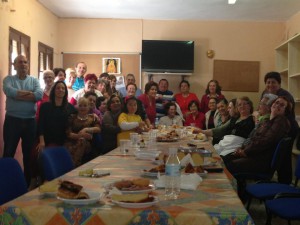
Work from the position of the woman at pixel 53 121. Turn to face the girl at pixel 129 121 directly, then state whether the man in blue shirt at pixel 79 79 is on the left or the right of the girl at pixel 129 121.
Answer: left

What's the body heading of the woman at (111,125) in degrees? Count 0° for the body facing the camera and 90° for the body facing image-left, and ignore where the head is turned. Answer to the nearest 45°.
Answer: approximately 315°

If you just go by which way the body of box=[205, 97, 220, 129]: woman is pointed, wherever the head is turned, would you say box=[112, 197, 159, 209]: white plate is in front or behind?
in front

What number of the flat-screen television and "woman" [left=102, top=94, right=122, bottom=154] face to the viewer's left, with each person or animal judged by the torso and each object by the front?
0

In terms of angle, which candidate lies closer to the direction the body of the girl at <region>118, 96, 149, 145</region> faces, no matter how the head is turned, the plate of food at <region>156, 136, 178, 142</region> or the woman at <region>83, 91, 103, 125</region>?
the plate of food

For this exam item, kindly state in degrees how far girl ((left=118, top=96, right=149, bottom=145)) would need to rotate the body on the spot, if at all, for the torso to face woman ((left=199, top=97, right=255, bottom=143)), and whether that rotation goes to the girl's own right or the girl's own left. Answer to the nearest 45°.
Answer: approximately 45° to the girl's own left

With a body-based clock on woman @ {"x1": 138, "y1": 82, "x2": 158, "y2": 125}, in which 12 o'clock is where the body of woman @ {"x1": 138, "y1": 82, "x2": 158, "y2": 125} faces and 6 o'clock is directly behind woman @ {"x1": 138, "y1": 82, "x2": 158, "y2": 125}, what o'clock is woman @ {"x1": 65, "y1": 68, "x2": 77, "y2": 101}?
woman @ {"x1": 65, "y1": 68, "x2": 77, "y2": 101} is roughly at 5 o'clock from woman @ {"x1": 138, "y1": 82, "x2": 158, "y2": 125}.

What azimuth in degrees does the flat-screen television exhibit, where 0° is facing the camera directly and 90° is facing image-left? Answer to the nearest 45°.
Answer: approximately 0°

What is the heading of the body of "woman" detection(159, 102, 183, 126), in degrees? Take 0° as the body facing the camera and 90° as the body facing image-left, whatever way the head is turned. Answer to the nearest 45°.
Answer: approximately 0°

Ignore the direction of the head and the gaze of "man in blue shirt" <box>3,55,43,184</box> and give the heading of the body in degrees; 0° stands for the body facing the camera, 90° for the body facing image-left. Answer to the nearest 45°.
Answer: approximately 315°
